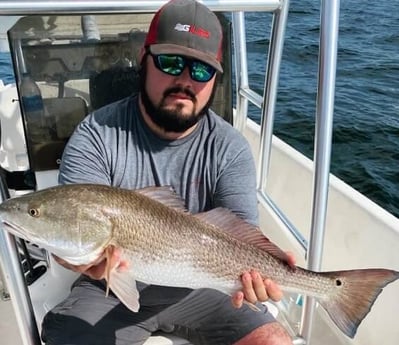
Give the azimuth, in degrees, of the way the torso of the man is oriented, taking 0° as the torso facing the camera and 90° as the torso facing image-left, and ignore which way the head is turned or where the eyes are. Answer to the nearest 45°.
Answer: approximately 0°
